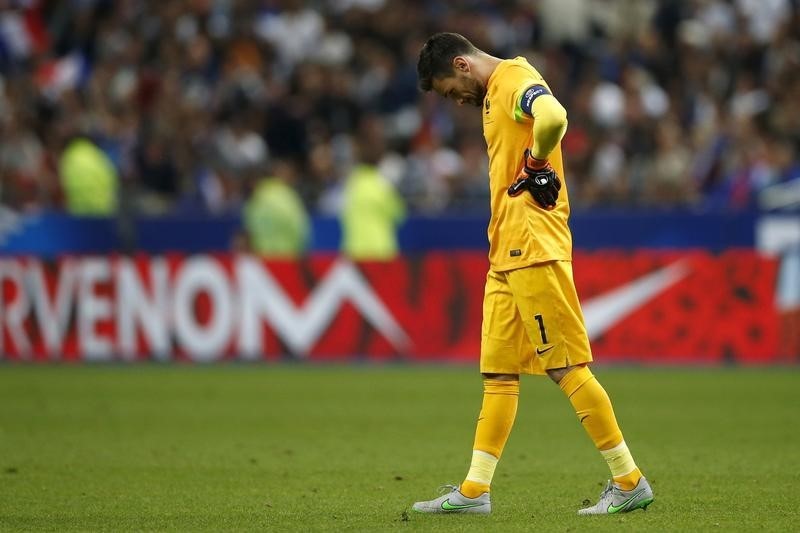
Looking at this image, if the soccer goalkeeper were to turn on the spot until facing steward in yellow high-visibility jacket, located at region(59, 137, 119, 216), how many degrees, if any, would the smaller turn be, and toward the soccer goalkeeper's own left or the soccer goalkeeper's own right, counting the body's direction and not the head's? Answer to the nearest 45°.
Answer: approximately 45° to the soccer goalkeeper's own right

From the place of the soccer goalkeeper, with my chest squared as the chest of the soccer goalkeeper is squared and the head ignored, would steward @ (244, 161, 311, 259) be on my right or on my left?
on my right

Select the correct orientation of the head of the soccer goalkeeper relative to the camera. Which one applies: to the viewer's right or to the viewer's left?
to the viewer's left

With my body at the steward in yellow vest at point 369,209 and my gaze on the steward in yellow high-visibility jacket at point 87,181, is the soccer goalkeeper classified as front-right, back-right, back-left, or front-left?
back-left

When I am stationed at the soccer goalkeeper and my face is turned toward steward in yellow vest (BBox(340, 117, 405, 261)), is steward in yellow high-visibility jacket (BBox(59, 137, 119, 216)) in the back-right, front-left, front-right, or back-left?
front-left

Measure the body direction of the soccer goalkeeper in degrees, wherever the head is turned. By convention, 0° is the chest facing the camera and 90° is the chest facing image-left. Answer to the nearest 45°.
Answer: approximately 90°

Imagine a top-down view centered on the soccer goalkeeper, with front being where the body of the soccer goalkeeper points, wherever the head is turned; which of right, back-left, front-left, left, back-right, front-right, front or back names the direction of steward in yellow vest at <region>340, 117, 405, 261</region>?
right

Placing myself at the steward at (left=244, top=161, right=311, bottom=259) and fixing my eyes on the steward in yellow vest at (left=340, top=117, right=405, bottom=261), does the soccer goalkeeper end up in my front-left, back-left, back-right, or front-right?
front-right

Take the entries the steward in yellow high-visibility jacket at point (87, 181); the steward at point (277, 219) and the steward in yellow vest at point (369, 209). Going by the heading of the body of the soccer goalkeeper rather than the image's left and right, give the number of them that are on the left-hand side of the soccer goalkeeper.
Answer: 0
